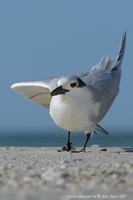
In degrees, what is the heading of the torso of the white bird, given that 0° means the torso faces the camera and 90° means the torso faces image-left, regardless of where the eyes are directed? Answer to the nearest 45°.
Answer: approximately 45°
